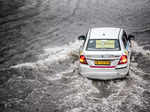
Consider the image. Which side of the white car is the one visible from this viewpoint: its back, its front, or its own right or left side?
back
